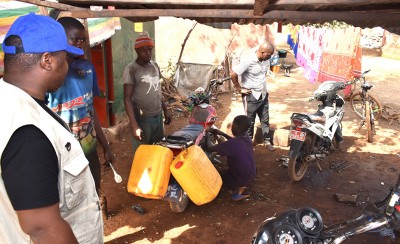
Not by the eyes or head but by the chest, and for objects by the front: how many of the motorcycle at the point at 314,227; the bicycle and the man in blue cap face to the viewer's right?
1

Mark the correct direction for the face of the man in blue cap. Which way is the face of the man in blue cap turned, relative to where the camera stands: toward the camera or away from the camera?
away from the camera

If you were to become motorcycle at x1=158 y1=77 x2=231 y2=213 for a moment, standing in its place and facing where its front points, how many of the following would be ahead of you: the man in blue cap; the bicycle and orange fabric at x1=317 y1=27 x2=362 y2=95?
2

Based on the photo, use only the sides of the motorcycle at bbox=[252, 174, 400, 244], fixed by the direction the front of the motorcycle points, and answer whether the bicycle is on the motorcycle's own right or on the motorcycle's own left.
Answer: on the motorcycle's own right

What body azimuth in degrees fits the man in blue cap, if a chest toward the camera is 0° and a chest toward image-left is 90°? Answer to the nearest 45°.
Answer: approximately 270°

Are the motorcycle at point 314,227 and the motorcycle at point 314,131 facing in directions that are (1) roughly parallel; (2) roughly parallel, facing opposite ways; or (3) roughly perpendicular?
roughly perpendicular

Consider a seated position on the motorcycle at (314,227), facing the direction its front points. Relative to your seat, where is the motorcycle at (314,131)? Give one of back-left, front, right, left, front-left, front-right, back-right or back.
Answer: front-right

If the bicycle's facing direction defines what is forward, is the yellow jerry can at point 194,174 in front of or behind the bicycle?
behind

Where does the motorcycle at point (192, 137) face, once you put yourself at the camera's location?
facing away from the viewer and to the right of the viewer
